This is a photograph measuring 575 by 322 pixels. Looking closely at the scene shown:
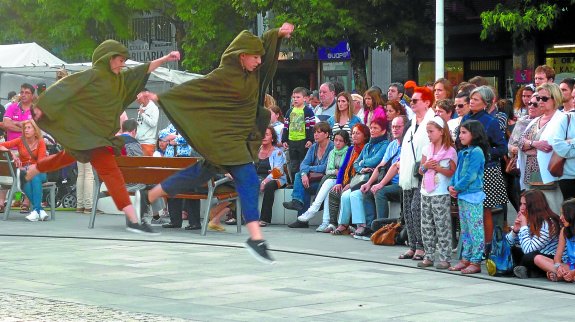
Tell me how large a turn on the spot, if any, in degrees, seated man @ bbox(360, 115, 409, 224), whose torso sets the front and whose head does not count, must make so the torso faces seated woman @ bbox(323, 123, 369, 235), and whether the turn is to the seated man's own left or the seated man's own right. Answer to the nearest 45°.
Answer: approximately 90° to the seated man's own right

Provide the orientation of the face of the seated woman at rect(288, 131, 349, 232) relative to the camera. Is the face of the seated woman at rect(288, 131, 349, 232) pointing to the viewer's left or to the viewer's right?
to the viewer's left

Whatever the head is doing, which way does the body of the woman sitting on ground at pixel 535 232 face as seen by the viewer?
to the viewer's left

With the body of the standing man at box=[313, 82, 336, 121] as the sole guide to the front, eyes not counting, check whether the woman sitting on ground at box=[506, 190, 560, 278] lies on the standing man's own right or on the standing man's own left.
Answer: on the standing man's own left

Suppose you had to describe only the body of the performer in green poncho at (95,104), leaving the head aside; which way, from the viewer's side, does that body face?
to the viewer's right

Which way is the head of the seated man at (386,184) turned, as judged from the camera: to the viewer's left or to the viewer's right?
to the viewer's left

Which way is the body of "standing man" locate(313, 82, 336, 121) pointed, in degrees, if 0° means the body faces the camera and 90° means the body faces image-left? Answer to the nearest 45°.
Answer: approximately 45°

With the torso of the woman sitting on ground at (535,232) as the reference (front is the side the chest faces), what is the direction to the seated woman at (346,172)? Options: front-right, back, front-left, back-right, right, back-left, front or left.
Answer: front-right

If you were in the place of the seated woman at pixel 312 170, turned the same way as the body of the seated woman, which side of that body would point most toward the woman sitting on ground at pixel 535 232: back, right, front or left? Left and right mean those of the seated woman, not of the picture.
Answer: left
